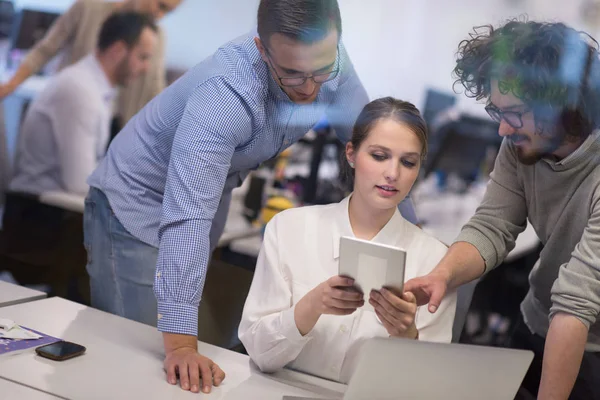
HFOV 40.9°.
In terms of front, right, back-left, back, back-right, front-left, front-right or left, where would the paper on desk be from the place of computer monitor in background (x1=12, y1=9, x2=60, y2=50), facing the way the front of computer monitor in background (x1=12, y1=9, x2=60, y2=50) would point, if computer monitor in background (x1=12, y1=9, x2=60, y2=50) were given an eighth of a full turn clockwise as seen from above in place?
front

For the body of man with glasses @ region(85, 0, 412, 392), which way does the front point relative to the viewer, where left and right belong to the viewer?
facing the viewer and to the right of the viewer

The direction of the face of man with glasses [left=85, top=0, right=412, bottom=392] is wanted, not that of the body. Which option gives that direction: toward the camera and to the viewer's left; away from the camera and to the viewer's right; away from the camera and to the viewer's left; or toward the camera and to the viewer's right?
toward the camera and to the viewer's right

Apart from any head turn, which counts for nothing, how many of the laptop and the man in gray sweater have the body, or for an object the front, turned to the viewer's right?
0

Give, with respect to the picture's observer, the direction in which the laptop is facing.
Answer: facing away from the viewer and to the left of the viewer

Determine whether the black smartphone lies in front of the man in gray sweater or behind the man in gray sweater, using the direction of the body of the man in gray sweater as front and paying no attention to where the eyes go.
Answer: in front

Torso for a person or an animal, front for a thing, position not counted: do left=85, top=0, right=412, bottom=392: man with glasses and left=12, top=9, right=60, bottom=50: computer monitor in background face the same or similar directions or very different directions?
same or similar directions

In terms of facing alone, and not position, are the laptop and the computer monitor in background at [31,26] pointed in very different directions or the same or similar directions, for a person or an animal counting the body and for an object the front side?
very different directions

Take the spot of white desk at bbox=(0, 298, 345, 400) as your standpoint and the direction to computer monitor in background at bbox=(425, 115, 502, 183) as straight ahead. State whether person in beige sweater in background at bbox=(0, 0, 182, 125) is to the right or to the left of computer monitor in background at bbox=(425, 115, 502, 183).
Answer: left

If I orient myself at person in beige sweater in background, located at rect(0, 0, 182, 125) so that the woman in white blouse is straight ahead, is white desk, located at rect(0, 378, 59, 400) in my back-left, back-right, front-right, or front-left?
front-right

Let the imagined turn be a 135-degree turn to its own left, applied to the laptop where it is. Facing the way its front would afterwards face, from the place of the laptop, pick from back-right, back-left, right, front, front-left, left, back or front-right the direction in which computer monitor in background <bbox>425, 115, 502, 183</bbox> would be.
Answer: back

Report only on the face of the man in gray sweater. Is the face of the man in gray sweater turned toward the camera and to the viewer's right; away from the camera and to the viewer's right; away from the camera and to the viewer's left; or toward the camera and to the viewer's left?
toward the camera and to the viewer's left

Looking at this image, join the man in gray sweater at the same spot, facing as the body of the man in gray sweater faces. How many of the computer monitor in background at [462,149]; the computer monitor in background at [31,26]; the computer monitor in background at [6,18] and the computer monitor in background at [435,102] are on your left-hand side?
0

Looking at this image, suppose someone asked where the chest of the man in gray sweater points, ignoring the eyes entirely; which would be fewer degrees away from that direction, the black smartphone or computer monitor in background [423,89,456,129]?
the black smartphone

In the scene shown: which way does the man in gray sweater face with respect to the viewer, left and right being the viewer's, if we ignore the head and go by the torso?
facing the viewer and to the left of the viewer

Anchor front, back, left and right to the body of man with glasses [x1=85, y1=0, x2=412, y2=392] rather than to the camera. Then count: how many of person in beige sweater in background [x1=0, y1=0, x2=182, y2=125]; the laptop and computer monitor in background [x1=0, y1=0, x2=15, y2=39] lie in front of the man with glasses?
1

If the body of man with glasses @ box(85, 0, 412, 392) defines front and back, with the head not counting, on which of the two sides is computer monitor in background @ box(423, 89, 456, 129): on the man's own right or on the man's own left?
on the man's own left

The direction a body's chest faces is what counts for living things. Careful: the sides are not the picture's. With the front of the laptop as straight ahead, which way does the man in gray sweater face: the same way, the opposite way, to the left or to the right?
to the left
